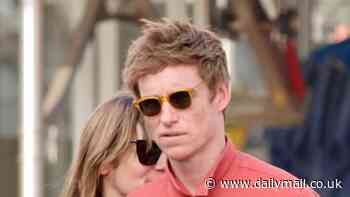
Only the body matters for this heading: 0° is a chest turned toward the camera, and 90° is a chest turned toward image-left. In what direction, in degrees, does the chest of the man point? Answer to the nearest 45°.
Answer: approximately 45°

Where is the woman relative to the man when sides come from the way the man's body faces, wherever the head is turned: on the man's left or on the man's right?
on the man's right

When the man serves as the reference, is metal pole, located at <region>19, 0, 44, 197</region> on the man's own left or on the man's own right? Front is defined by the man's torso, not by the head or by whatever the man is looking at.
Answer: on the man's own right
